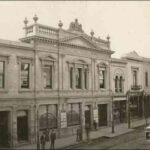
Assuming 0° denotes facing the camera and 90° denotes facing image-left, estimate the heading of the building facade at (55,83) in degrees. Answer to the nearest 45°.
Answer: approximately 315°
